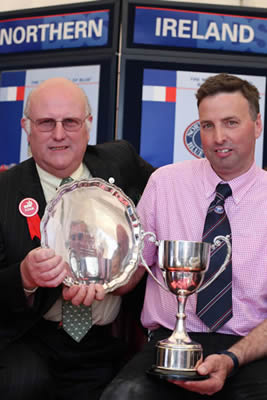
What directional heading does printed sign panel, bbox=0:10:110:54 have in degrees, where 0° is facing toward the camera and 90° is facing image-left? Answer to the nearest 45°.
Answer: approximately 45°

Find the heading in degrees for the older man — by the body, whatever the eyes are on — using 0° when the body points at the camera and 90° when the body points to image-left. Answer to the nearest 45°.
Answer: approximately 0°

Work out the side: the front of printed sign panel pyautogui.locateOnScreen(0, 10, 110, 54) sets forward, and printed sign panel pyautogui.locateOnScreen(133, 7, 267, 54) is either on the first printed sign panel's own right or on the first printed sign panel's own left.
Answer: on the first printed sign panel's own left

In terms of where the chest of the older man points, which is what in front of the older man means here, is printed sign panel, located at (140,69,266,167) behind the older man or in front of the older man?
behind
